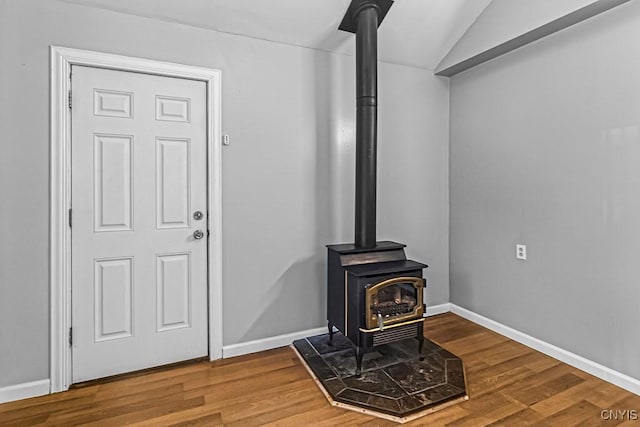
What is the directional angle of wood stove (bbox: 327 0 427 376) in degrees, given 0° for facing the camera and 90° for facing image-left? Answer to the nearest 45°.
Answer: approximately 315°

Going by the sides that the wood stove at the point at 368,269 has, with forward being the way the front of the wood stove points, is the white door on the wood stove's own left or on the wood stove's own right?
on the wood stove's own right
